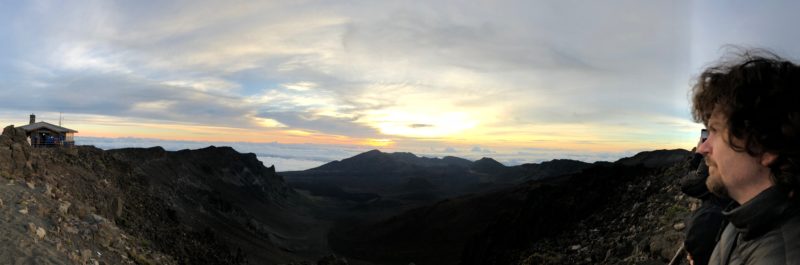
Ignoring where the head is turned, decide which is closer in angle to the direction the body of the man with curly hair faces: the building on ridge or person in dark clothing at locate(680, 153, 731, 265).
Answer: the building on ridge

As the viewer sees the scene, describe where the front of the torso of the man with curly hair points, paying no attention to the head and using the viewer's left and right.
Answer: facing to the left of the viewer

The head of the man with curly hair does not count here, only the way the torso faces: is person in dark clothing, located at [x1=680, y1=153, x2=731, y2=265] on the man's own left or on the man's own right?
on the man's own right

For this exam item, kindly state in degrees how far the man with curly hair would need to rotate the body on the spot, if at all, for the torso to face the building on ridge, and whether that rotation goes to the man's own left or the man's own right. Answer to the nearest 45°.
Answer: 0° — they already face it

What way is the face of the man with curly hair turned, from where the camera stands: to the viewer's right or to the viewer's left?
to the viewer's left
